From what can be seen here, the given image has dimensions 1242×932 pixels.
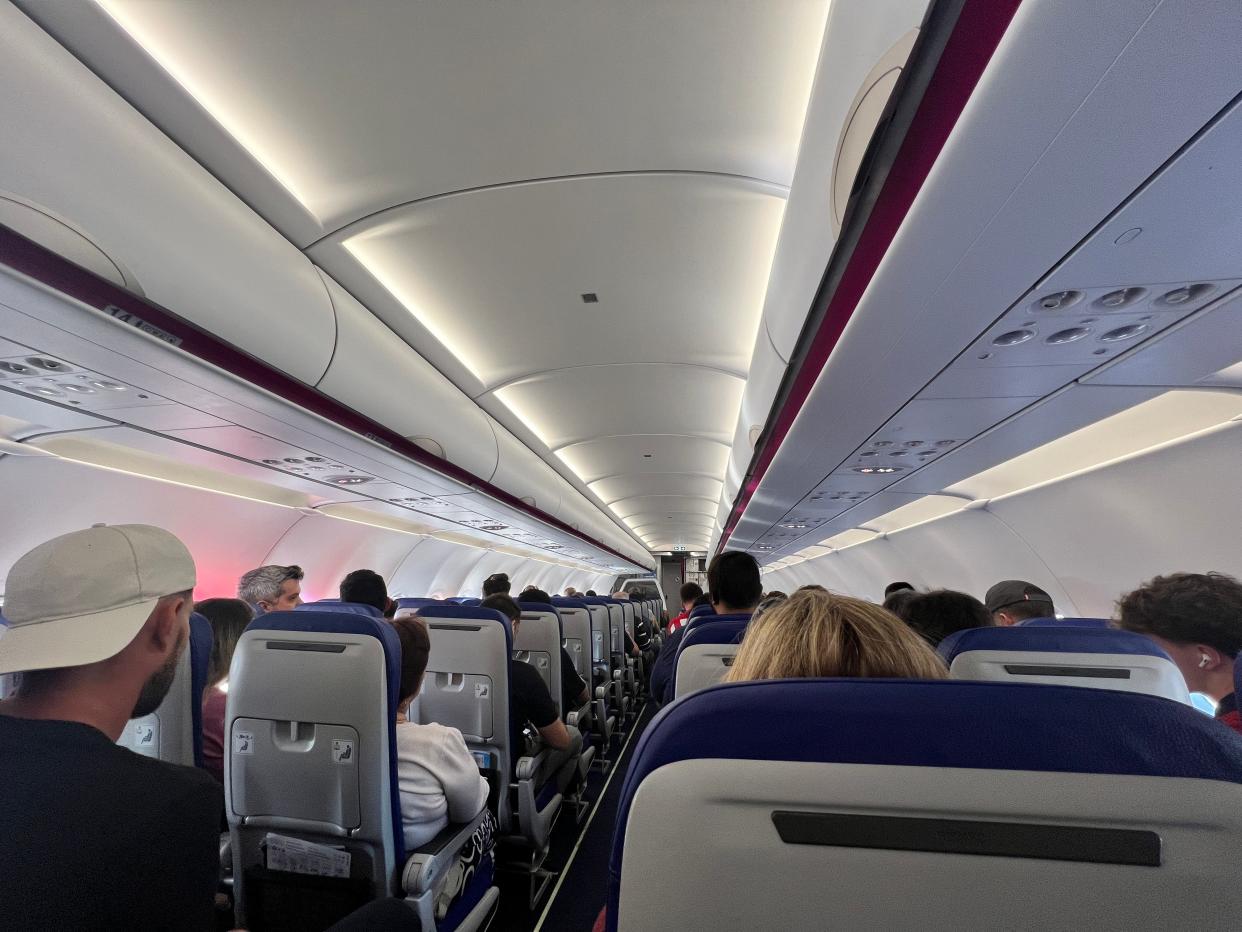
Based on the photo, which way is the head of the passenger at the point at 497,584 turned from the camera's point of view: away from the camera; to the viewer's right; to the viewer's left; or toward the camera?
away from the camera

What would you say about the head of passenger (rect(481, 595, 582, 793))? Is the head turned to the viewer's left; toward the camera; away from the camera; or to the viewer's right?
away from the camera

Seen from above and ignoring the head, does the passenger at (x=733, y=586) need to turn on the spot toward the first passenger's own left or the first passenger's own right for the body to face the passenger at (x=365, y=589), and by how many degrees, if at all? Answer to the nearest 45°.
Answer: approximately 90° to the first passenger's own left

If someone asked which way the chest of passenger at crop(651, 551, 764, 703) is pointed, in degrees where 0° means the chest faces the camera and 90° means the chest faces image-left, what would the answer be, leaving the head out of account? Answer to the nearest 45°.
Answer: approximately 180°

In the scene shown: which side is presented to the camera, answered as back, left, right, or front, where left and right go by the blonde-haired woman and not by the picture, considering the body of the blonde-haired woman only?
back

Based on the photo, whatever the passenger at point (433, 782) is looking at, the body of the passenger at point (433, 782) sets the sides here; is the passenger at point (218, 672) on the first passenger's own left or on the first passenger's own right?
on the first passenger's own left

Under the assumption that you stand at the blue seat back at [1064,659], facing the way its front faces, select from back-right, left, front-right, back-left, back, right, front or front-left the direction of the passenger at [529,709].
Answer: left

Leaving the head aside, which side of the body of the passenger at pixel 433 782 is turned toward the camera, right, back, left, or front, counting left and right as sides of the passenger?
back

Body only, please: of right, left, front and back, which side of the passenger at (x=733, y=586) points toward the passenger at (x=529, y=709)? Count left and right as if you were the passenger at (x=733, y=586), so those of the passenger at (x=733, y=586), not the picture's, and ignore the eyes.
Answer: left

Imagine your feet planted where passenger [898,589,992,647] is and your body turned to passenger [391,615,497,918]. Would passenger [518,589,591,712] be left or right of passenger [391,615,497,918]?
right

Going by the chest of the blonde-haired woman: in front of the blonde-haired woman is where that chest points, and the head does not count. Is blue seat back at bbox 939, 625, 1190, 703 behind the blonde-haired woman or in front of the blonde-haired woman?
in front

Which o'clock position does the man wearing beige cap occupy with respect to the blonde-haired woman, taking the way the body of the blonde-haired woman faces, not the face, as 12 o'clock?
The man wearing beige cap is roughly at 8 o'clock from the blonde-haired woman.

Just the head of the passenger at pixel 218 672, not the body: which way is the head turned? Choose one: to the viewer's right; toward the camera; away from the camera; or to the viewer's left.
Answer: away from the camera

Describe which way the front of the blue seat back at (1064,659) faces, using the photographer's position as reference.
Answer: facing away from the viewer

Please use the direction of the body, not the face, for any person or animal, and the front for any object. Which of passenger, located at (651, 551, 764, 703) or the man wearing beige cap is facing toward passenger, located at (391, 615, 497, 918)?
the man wearing beige cap
